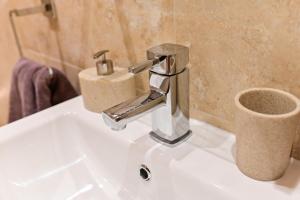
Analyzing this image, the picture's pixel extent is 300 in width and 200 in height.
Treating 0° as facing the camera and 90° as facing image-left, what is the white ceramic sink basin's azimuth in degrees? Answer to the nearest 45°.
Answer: approximately 45°

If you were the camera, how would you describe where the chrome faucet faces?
facing the viewer and to the left of the viewer
